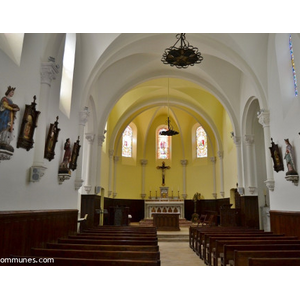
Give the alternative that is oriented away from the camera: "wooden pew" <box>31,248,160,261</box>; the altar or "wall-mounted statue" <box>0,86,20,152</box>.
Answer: the wooden pew

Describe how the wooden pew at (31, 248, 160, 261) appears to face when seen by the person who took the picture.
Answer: facing away from the viewer

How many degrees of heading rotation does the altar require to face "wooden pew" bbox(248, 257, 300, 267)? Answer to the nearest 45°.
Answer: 0° — it already faces it

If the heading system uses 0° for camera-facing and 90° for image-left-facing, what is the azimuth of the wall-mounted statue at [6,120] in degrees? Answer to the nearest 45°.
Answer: approximately 270°

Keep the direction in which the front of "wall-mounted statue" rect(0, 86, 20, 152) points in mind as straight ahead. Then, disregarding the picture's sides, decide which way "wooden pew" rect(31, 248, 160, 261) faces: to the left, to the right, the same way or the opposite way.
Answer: to the left

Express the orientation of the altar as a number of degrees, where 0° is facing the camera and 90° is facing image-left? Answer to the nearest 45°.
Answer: approximately 0°

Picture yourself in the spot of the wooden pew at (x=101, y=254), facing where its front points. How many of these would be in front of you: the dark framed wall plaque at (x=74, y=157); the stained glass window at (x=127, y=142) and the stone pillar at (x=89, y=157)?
3

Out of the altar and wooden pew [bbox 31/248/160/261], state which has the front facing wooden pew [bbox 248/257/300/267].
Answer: the altar

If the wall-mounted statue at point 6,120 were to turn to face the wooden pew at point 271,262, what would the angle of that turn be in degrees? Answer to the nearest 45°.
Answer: approximately 45° to its right

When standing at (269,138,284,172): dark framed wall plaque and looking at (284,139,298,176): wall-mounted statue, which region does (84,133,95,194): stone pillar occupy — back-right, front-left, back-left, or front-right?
back-right

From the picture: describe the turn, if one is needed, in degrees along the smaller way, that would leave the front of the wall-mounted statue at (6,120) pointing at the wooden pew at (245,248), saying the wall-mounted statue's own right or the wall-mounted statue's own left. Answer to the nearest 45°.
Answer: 0° — it already faces it

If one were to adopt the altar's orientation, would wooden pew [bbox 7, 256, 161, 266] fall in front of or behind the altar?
in front

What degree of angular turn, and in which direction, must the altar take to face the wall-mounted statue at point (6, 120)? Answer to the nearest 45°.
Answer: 0° — it already faces it
